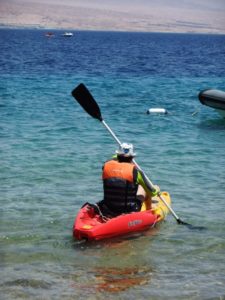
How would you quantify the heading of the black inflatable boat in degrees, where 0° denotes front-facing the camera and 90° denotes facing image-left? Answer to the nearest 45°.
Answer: approximately 90°

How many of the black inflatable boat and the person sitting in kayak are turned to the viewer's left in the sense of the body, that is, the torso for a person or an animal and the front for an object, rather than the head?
1

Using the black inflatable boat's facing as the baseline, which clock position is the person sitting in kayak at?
The person sitting in kayak is roughly at 9 o'clock from the black inflatable boat.

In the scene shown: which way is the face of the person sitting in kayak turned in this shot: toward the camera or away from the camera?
away from the camera

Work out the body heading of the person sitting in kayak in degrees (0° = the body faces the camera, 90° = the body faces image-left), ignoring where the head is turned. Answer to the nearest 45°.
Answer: approximately 225°
